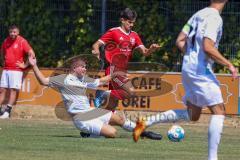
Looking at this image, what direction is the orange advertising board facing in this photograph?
toward the camera

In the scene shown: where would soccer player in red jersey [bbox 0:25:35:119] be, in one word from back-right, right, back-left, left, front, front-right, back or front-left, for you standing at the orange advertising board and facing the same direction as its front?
right

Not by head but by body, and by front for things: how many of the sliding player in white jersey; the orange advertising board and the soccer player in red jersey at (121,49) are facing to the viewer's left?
0

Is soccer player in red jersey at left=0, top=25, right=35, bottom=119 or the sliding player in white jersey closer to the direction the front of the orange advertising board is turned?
the sliding player in white jersey

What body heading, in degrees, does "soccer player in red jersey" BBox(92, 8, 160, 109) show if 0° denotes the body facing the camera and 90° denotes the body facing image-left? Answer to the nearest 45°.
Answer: approximately 315°

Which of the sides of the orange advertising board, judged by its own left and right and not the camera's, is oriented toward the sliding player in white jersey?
front

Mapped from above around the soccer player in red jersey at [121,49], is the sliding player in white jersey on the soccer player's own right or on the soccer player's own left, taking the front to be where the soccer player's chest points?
on the soccer player's own right

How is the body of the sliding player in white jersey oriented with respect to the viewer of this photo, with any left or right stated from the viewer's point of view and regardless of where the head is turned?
facing the viewer and to the right of the viewer

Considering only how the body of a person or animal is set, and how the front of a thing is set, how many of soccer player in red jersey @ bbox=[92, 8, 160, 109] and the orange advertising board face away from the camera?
0
